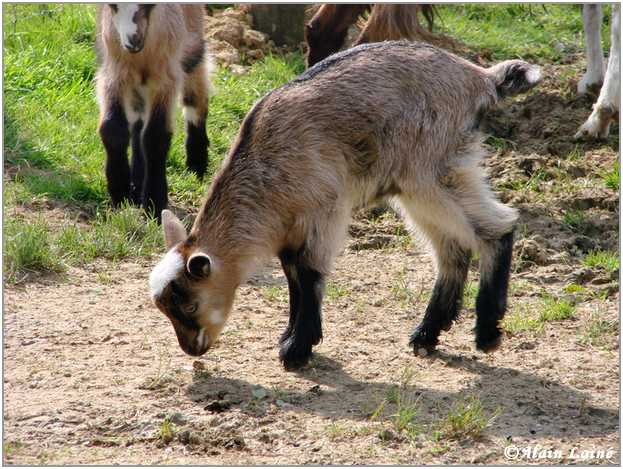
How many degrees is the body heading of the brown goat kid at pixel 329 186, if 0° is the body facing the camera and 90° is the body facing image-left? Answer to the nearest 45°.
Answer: approximately 90°

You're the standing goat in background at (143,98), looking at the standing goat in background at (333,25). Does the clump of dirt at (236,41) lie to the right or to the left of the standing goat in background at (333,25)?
left

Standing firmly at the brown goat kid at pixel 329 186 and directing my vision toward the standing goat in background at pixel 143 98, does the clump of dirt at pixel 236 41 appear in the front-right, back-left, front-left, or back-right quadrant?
front-right

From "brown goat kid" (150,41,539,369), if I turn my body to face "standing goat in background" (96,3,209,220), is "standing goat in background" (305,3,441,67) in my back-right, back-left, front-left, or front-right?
front-right

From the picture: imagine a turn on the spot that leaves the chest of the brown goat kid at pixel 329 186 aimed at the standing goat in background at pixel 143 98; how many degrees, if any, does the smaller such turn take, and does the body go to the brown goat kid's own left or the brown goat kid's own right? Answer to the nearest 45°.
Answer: approximately 45° to the brown goat kid's own right

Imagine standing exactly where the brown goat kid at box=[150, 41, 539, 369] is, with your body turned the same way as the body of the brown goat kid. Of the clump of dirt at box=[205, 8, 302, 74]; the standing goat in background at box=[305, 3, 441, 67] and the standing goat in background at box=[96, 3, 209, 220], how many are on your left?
0

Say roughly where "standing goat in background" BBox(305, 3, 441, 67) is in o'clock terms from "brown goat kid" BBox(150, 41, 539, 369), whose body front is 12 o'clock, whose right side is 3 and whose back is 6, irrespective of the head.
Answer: The standing goat in background is roughly at 3 o'clock from the brown goat kid.

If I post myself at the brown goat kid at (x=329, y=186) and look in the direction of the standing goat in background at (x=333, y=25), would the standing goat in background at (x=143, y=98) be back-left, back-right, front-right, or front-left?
front-left

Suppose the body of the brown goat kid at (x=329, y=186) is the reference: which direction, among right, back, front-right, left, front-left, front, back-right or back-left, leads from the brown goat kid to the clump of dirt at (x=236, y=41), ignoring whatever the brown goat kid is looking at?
right

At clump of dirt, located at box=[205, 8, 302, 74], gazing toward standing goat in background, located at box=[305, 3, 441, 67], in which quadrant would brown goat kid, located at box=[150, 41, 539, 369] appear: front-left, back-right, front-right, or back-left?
front-right
